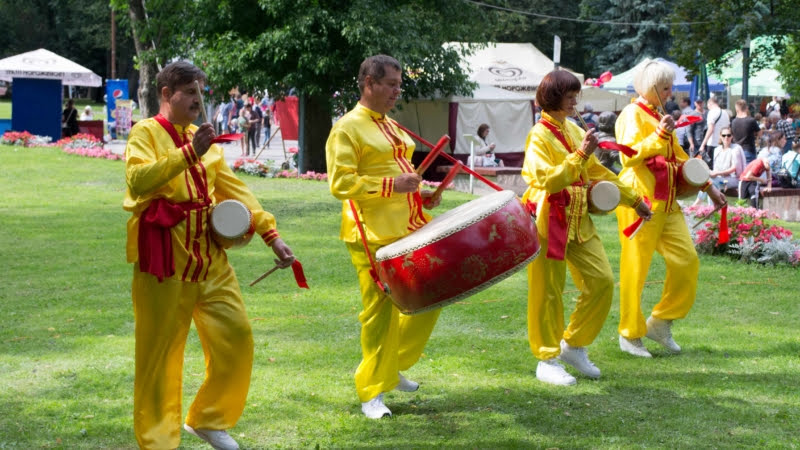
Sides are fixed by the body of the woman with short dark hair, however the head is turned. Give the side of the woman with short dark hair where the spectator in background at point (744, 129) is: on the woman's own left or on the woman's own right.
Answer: on the woman's own left

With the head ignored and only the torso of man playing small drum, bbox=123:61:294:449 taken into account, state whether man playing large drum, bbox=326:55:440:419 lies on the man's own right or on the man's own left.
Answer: on the man's own left

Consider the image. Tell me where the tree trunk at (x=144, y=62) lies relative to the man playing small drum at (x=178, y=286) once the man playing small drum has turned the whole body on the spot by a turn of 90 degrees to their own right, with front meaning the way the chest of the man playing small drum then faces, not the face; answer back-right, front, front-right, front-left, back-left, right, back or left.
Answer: back-right

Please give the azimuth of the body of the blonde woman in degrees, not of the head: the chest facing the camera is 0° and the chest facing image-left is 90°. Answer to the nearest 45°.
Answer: approximately 315°

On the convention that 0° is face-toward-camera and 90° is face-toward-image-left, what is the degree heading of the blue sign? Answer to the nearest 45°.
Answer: approximately 0°

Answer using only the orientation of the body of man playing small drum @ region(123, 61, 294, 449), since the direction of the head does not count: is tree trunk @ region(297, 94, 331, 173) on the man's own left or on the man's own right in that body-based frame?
on the man's own left

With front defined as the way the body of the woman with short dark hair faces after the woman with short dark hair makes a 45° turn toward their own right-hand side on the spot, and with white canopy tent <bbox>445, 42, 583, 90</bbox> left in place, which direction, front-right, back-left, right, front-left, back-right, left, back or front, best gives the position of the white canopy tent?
back

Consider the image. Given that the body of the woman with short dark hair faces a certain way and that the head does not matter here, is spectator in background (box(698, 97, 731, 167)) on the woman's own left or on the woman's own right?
on the woman's own left
